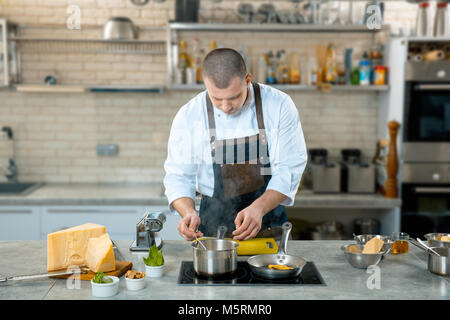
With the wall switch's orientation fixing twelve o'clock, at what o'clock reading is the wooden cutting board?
The wooden cutting board is roughly at 12 o'clock from the wall switch.

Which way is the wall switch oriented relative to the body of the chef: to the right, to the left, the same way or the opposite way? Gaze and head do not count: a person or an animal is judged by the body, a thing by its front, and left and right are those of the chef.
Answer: the same way

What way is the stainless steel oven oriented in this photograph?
toward the camera

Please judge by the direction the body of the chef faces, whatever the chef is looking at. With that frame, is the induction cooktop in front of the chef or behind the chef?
in front

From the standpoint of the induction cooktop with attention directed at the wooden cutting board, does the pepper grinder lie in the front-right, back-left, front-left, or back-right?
back-right

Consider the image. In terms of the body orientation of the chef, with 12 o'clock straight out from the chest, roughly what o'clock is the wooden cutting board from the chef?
The wooden cutting board is roughly at 1 o'clock from the chef.

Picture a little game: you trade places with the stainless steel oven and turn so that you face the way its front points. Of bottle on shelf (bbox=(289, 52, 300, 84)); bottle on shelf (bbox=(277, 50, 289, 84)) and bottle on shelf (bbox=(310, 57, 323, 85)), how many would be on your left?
0

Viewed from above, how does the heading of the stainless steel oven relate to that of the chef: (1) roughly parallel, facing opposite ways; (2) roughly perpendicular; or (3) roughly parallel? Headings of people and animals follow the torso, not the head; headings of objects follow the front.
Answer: roughly parallel

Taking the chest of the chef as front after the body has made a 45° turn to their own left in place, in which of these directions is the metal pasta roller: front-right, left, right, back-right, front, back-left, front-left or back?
right

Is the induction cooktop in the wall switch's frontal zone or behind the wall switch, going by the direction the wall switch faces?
frontal zone

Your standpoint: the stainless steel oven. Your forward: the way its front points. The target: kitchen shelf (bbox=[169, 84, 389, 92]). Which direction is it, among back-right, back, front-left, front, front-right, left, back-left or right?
right

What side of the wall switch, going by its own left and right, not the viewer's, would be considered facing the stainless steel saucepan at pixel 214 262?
front

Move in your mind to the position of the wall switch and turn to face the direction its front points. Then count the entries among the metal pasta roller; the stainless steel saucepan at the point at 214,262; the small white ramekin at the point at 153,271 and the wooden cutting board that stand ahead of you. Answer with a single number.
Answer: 4

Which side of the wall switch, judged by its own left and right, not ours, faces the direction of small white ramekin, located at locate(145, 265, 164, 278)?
front

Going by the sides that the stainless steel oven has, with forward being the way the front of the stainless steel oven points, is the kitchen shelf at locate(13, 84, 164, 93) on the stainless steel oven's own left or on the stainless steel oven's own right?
on the stainless steel oven's own right

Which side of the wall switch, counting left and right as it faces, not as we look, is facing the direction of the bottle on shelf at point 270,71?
left

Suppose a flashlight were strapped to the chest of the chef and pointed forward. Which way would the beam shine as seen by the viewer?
toward the camera

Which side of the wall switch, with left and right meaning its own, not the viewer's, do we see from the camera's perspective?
front
